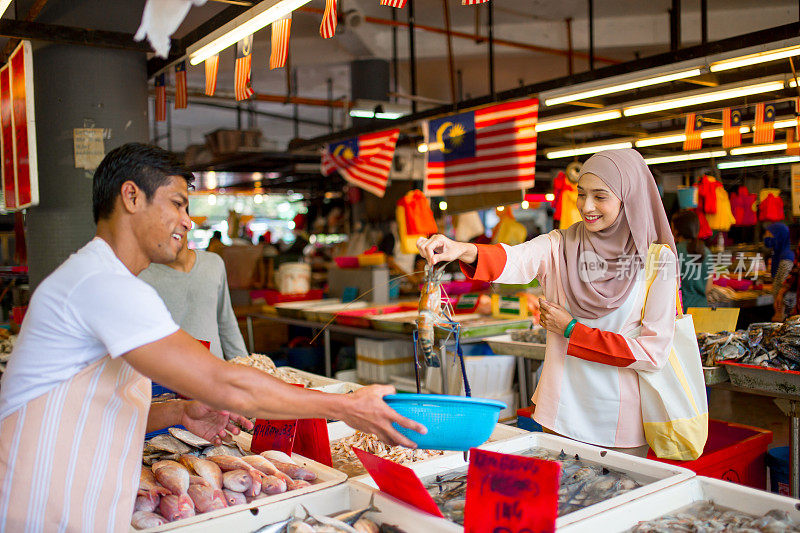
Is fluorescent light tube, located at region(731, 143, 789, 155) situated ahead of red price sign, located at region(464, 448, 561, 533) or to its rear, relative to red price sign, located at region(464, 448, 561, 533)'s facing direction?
to the rear

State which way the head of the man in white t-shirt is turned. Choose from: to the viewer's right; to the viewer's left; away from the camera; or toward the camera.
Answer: to the viewer's right

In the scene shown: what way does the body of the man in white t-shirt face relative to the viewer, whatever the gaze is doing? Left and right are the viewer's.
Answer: facing to the right of the viewer

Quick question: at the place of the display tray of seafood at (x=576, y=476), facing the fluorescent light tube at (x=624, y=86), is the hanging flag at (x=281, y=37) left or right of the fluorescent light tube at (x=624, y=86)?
left

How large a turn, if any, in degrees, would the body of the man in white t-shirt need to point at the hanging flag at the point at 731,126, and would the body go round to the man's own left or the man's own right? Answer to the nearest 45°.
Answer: approximately 45° to the man's own left

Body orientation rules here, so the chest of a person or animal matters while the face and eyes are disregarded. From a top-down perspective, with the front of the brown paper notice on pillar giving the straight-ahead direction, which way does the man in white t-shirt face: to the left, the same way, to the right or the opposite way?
to the left
